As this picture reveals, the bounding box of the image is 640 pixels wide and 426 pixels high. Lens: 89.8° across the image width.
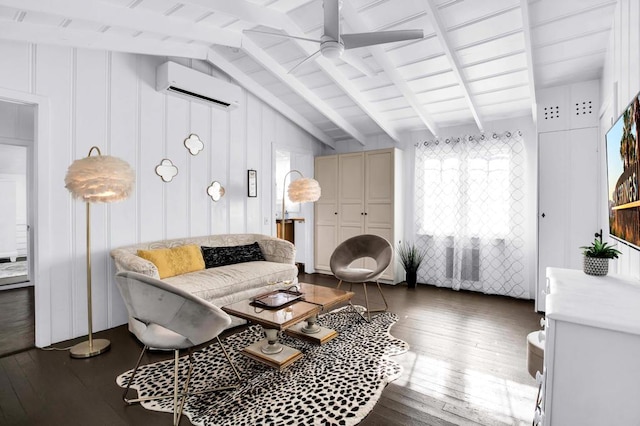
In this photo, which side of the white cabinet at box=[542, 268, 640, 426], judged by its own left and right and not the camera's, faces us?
left

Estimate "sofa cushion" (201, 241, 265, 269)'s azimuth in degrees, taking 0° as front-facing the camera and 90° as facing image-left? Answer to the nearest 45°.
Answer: approximately 315°

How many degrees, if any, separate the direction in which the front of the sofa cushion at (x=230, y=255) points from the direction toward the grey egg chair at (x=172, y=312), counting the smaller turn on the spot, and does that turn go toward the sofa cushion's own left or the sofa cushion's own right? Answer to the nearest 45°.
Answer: approximately 45° to the sofa cushion's own right

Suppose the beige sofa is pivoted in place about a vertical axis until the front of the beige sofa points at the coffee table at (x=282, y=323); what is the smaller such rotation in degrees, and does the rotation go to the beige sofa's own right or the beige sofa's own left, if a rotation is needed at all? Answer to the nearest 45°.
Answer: approximately 45° to the beige sofa's own right

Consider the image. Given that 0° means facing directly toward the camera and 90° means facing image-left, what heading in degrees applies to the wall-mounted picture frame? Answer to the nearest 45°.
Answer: approximately 315°

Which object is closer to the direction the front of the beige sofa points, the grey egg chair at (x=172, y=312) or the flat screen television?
the flat screen television

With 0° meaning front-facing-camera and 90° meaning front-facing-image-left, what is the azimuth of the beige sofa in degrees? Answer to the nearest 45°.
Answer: approximately 315°
